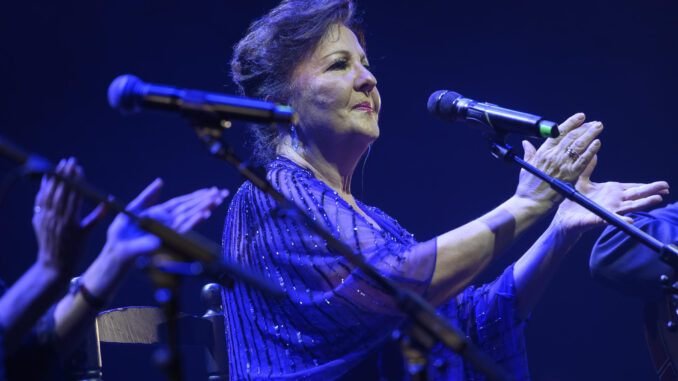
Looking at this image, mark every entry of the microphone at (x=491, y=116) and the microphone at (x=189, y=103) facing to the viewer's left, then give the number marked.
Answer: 2

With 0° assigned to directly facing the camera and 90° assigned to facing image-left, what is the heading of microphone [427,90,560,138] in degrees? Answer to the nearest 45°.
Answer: approximately 90°

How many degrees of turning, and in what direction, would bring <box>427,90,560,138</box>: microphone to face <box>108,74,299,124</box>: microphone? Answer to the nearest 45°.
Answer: approximately 45° to its left

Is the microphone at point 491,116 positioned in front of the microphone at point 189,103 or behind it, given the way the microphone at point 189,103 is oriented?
behind

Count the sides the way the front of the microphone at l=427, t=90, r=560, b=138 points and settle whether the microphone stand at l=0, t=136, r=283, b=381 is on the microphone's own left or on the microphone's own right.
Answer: on the microphone's own left

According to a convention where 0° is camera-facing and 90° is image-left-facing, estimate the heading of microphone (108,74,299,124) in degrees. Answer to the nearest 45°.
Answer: approximately 90°
